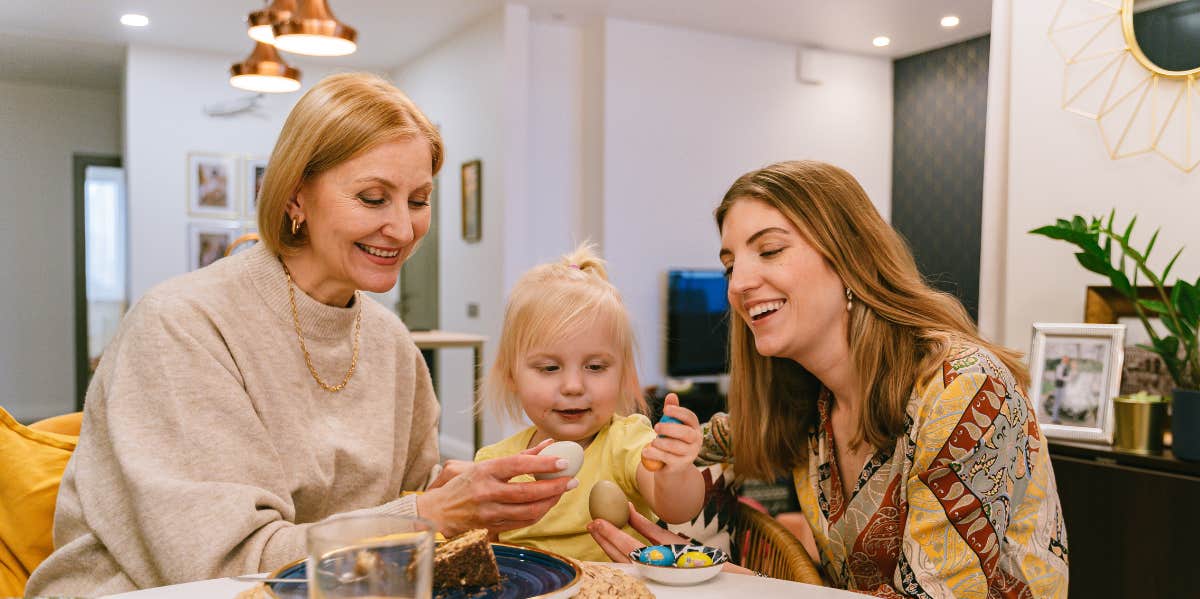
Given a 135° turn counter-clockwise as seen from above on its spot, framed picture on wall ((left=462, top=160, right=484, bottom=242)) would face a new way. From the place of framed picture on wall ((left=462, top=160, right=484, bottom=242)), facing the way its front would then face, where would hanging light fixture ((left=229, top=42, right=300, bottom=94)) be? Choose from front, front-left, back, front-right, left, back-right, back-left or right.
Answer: back-right

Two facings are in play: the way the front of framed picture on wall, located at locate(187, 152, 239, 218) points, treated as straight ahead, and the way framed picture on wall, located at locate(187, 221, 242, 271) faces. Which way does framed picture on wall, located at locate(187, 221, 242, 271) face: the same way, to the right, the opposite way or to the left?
the same way

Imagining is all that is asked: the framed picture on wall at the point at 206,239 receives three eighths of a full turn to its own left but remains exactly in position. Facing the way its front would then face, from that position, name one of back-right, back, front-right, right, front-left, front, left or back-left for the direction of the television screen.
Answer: right

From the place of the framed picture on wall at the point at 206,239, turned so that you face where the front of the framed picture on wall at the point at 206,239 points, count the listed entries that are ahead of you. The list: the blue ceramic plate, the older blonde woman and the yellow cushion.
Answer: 3

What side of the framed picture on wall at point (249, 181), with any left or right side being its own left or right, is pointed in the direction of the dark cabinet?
front

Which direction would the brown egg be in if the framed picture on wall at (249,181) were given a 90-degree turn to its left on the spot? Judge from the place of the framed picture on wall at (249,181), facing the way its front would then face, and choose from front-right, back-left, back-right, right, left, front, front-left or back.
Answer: right

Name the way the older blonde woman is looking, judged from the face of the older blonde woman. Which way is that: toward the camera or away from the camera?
toward the camera

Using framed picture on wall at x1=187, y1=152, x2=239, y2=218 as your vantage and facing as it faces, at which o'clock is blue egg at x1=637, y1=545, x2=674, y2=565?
The blue egg is roughly at 12 o'clock from the framed picture on wall.

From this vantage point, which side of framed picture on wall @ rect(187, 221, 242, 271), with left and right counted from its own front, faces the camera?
front

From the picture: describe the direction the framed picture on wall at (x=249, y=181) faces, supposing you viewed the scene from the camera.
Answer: facing the viewer

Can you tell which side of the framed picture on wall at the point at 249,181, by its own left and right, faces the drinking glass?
front

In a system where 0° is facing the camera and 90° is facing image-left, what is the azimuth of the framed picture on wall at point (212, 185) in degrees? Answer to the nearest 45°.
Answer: approximately 0°

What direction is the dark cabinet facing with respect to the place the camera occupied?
facing the viewer and to the left of the viewer

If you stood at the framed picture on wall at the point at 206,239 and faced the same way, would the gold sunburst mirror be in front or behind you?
in front

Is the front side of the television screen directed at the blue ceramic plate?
yes

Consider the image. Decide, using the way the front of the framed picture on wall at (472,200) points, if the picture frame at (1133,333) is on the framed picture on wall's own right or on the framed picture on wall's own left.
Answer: on the framed picture on wall's own left

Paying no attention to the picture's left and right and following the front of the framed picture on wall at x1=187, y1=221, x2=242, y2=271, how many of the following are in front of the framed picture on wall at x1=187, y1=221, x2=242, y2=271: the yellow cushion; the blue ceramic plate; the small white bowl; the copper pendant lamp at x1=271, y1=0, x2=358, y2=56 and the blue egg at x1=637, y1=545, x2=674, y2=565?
5

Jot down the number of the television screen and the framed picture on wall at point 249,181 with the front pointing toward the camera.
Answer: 2

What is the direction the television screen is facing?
toward the camera
